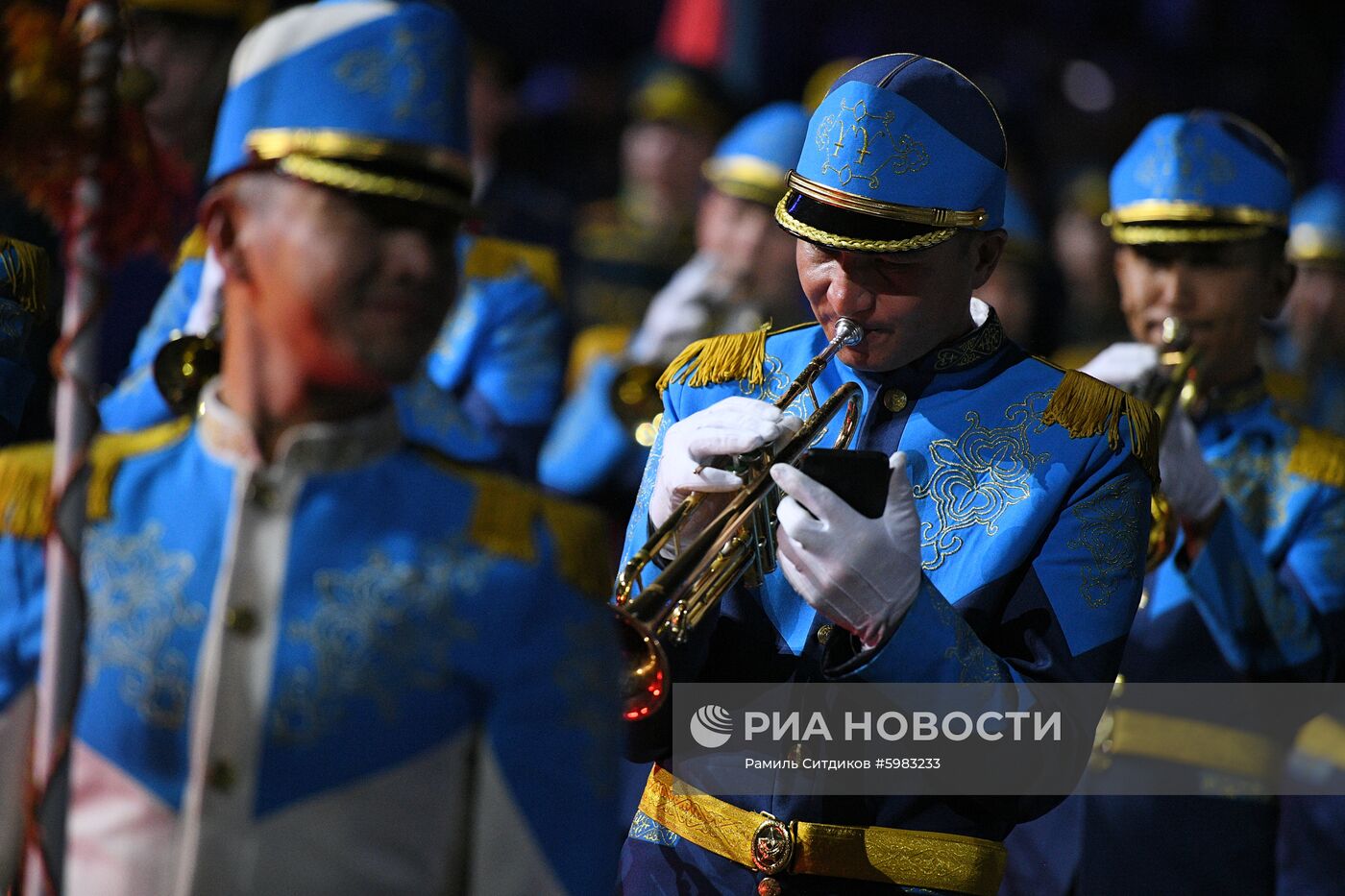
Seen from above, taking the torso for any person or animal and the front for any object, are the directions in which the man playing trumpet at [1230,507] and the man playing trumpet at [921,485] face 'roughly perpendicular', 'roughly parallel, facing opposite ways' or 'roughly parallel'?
roughly parallel

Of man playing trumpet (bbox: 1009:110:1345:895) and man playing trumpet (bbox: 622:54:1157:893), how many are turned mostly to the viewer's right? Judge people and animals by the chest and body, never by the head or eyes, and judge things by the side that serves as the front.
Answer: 0

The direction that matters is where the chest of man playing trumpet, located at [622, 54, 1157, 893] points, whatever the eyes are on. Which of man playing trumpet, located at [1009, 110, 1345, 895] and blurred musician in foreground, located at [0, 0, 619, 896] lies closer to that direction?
the blurred musician in foreground

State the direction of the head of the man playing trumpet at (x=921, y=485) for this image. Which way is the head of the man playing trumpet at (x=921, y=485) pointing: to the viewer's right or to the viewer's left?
to the viewer's left

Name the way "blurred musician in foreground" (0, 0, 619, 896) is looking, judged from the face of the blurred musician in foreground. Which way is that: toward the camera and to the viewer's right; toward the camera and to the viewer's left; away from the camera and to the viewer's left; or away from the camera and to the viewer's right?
toward the camera and to the viewer's right

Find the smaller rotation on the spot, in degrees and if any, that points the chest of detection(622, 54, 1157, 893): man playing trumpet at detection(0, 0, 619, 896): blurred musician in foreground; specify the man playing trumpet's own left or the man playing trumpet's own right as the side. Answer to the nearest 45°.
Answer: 0° — they already face them
